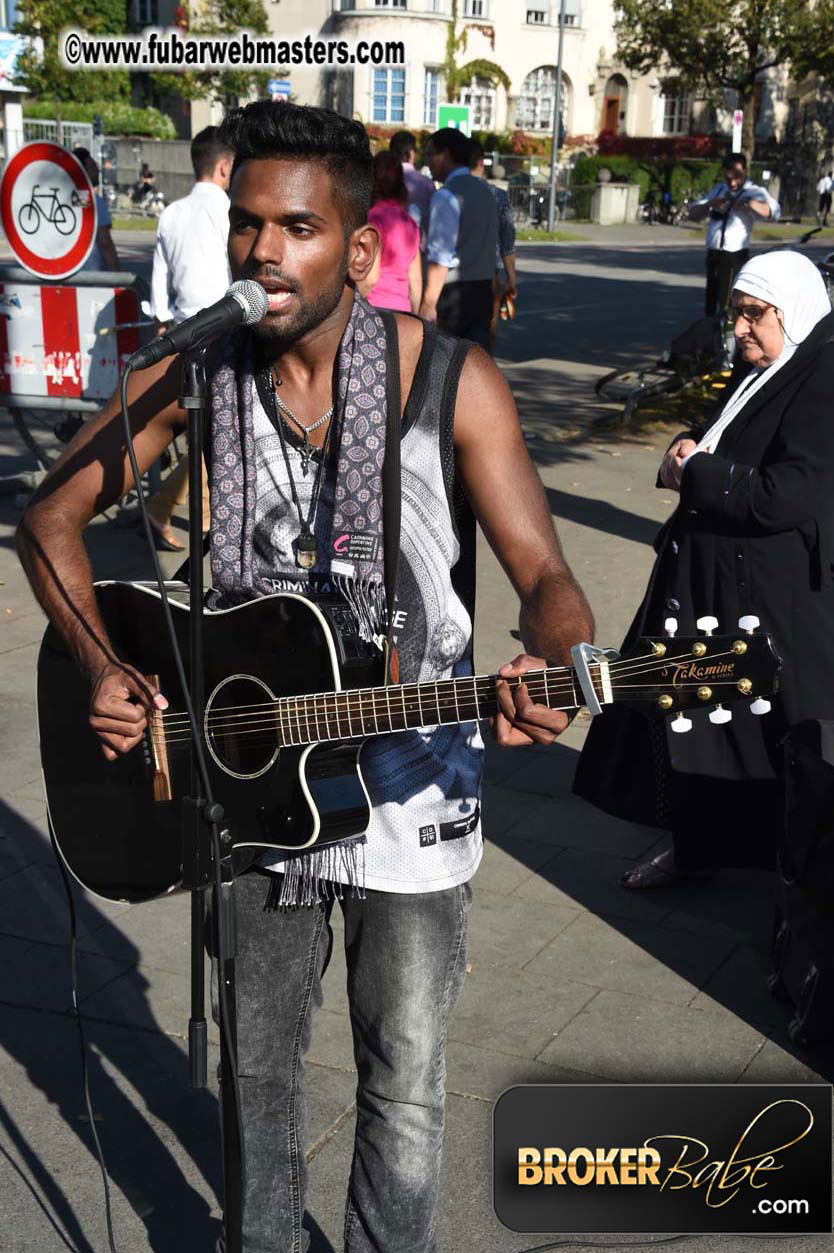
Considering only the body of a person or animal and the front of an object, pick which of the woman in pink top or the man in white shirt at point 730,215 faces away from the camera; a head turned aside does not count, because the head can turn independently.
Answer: the woman in pink top

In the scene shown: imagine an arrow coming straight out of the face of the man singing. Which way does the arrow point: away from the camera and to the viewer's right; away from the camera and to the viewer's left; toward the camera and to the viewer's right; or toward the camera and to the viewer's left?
toward the camera and to the viewer's left

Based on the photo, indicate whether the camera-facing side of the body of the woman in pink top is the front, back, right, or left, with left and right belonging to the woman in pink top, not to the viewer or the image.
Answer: back

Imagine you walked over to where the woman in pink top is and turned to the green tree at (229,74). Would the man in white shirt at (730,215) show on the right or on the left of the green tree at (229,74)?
right

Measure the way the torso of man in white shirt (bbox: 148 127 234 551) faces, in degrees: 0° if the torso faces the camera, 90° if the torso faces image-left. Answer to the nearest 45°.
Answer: approximately 225°

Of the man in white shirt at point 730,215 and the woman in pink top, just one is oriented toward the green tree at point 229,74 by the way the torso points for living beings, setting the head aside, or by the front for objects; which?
the woman in pink top

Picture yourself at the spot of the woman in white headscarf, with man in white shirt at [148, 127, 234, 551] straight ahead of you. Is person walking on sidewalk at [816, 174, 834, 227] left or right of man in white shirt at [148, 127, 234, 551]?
right

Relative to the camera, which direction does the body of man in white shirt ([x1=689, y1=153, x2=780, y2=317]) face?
toward the camera

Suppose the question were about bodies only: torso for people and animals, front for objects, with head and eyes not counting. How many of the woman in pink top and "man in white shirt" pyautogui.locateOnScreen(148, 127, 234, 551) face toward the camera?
0

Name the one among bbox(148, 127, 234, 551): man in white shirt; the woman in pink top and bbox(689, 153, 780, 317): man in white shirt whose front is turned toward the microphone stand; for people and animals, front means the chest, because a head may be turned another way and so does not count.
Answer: bbox(689, 153, 780, 317): man in white shirt

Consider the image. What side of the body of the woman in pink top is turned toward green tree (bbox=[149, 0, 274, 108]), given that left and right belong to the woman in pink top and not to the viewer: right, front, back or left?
front

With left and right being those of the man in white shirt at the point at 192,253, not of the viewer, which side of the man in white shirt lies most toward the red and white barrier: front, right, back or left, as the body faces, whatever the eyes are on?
left

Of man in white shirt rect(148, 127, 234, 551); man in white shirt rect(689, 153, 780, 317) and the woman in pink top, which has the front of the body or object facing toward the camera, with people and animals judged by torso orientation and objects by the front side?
man in white shirt rect(689, 153, 780, 317)

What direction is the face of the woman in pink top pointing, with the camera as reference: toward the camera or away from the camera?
away from the camera

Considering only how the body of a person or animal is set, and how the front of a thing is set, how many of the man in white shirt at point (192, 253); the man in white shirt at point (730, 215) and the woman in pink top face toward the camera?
1

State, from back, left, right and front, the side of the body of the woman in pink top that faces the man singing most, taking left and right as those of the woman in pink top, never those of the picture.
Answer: back

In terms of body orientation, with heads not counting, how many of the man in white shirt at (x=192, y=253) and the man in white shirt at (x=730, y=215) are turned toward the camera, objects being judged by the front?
1

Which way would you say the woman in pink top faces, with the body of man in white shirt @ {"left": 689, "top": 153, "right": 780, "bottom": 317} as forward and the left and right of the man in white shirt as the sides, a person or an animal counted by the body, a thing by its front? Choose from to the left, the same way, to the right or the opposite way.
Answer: the opposite way

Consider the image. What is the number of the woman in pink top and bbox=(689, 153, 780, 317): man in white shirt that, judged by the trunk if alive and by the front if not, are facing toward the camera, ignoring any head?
1
